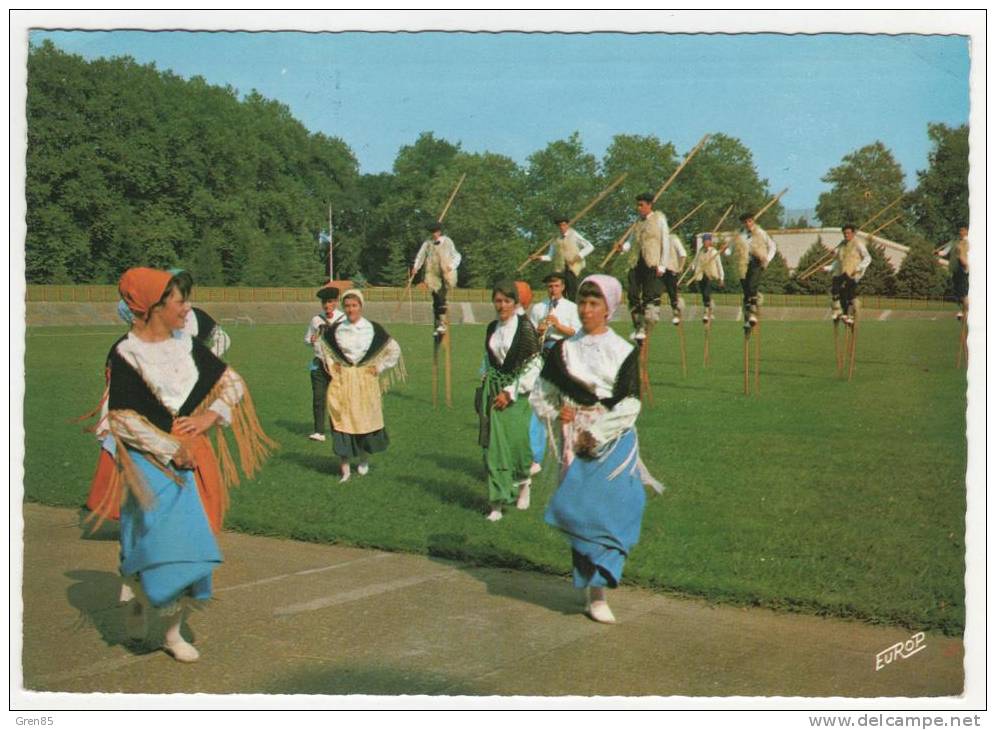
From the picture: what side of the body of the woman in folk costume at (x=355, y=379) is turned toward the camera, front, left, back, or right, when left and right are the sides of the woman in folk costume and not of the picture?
front

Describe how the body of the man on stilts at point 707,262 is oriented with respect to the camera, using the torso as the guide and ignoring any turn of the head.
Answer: toward the camera

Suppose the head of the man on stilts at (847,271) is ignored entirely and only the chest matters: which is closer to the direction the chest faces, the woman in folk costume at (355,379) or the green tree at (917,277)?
the woman in folk costume

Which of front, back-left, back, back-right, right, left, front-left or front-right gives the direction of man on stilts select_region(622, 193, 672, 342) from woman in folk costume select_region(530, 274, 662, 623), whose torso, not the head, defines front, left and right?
back

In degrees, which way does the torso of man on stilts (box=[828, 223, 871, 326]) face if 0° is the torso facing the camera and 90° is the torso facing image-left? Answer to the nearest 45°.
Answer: approximately 0°

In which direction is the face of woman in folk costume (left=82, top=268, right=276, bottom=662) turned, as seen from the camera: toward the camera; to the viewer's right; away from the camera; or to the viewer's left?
to the viewer's right

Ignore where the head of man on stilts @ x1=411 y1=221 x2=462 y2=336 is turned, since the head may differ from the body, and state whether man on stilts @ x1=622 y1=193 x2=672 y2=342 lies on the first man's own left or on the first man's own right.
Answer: on the first man's own left

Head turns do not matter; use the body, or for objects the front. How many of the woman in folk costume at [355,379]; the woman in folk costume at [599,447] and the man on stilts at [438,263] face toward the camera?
3
